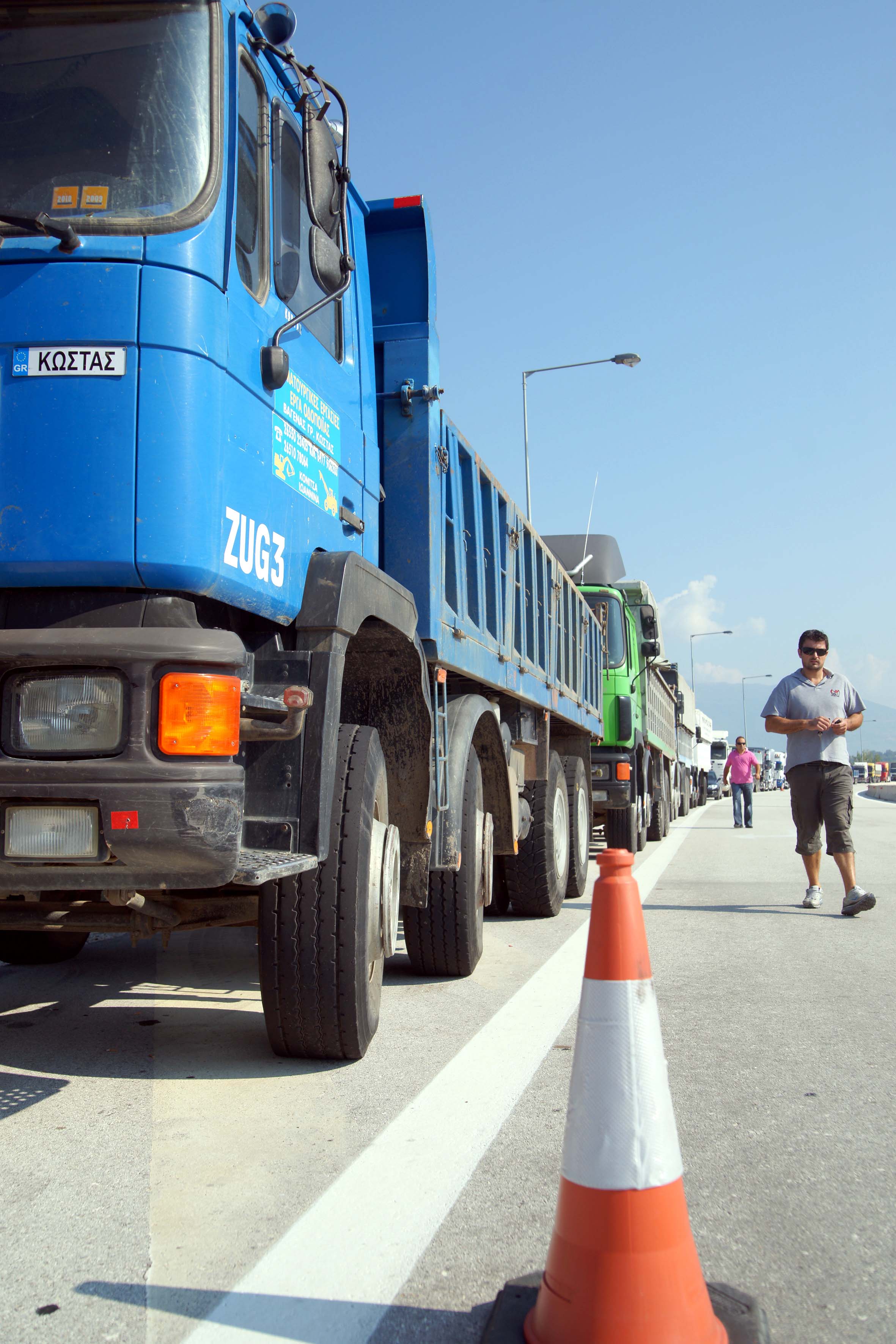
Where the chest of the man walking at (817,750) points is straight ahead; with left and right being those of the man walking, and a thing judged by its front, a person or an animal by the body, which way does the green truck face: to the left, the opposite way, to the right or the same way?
the same way

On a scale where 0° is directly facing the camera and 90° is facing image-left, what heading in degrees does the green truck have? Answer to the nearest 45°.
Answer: approximately 0°

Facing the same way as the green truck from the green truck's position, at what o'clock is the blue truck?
The blue truck is roughly at 12 o'clock from the green truck.

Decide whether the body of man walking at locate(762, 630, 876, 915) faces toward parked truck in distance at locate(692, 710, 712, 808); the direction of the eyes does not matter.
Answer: no

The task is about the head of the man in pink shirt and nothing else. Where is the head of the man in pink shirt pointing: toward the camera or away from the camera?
toward the camera

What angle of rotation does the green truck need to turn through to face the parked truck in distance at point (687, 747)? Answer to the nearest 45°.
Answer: approximately 180°

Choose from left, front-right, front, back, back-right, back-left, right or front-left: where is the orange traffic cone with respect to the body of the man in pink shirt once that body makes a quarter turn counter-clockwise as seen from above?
right

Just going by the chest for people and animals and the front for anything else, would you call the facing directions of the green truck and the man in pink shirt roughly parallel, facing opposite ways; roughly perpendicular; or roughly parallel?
roughly parallel

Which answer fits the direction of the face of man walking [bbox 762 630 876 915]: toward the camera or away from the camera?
toward the camera

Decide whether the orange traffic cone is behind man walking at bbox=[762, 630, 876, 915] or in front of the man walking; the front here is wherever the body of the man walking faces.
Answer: in front

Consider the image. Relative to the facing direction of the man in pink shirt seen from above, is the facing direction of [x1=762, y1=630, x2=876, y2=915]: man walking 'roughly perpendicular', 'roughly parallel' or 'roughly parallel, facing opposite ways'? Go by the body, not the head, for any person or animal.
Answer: roughly parallel

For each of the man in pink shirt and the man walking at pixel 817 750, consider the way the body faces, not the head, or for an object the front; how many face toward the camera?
2

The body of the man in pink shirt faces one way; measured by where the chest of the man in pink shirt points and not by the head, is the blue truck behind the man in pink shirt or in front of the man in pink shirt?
in front

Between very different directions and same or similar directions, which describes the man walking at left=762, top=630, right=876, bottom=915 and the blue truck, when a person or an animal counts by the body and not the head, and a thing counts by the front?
same or similar directions

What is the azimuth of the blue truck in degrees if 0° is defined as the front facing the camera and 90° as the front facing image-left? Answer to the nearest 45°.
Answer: approximately 45°

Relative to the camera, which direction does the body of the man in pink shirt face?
toward the camera

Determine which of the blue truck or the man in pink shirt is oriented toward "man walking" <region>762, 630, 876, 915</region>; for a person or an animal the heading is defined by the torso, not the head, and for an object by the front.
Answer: the man in pink shirt

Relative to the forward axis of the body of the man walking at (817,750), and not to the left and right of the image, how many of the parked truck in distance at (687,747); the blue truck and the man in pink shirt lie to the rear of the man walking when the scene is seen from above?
2
